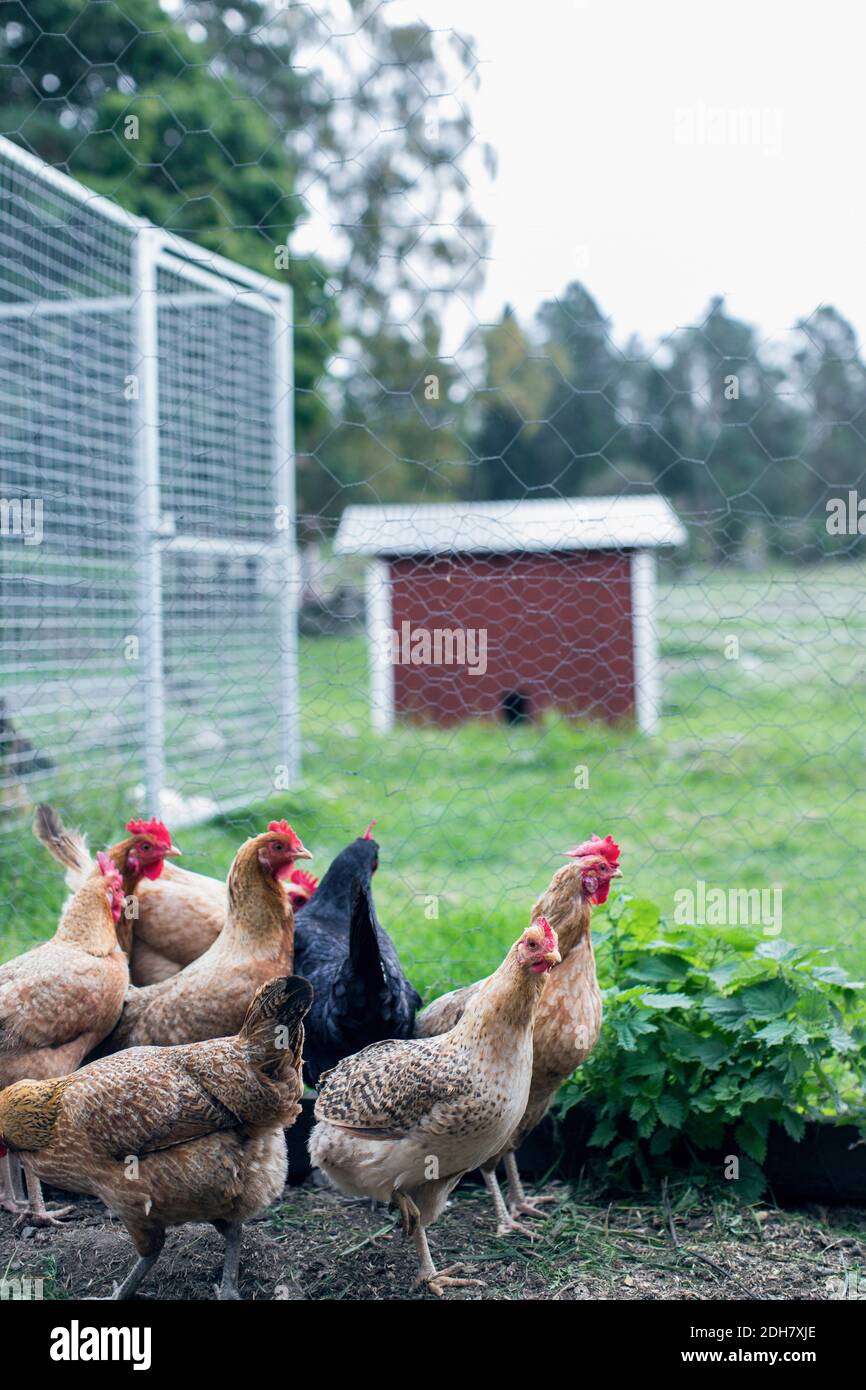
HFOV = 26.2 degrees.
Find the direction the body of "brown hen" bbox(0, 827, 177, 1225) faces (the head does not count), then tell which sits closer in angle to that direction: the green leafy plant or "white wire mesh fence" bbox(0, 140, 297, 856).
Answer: the green leafy plant

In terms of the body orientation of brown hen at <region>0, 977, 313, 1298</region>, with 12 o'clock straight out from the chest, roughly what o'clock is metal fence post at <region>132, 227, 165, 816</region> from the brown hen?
The metal fence post is roughly at 3 o'clock from the brown hen.

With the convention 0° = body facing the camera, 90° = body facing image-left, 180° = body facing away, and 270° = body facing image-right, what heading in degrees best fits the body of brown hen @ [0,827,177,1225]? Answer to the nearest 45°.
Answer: approximately 270°

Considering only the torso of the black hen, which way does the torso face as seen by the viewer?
away from the camera

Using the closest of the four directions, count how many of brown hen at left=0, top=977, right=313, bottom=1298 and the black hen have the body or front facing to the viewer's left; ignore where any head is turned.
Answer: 1

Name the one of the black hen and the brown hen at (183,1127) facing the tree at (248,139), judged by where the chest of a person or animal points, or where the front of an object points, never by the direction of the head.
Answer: the black hen

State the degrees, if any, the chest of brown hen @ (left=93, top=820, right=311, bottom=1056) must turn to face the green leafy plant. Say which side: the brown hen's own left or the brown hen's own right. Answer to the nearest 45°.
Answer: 0° — it already faces it

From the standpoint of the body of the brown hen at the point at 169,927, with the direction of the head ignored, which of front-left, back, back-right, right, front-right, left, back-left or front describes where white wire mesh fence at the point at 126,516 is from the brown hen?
left

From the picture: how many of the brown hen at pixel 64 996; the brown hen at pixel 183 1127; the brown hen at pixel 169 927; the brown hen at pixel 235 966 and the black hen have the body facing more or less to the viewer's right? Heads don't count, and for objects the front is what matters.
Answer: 3

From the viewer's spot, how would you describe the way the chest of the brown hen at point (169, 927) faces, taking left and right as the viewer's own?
facing to the right of the viewer

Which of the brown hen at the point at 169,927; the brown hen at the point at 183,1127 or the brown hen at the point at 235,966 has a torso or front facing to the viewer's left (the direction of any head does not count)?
the brown hen at the point at 183,1127

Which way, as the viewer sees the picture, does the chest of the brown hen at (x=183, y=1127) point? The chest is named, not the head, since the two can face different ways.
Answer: to the viewer's left

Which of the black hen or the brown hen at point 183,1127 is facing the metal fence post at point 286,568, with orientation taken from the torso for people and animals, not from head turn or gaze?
the black hen

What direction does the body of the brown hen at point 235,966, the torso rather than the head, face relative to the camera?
to the viewer's right
